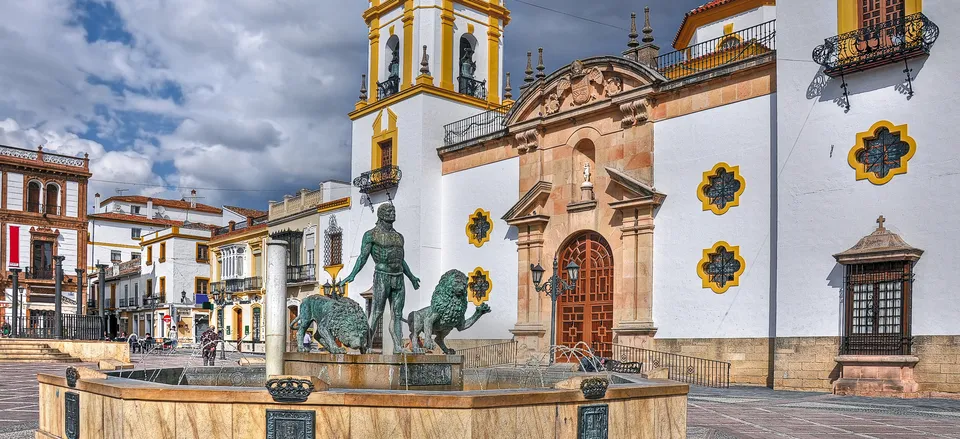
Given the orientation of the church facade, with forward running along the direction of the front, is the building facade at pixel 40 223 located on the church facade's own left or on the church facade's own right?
on the church facade's own right

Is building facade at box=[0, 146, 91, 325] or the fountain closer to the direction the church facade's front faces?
the fountain

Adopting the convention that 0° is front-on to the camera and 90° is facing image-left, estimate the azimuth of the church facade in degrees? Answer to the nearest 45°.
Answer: approximately 45°

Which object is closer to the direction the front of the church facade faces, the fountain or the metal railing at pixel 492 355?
the fountain
